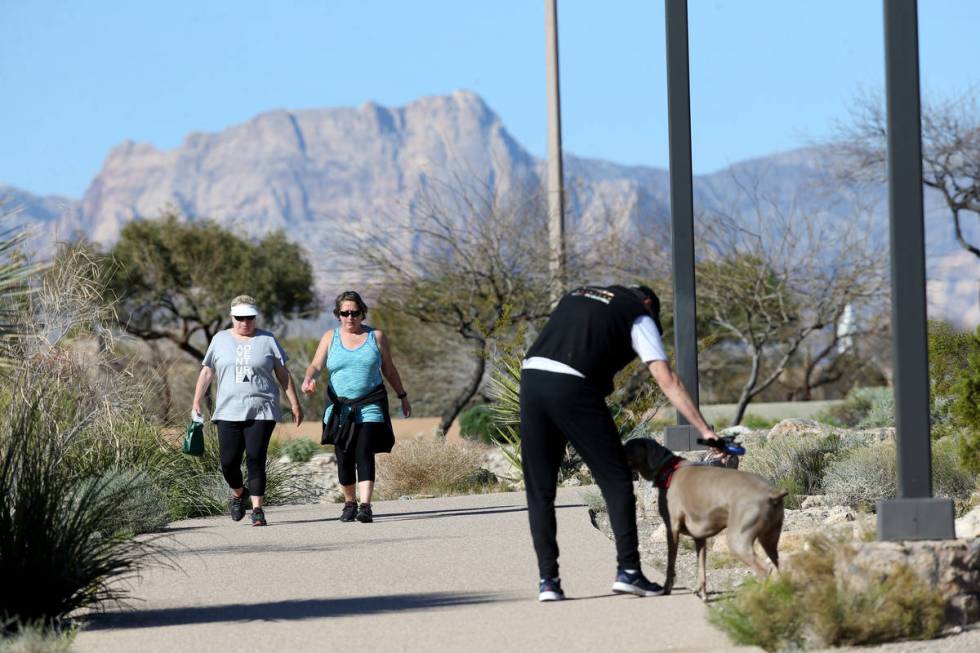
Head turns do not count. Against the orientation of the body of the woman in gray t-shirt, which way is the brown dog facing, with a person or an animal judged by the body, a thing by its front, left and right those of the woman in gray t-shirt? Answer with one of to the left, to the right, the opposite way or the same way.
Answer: to the right

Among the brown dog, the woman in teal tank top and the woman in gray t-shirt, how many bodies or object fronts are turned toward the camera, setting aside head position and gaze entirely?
2

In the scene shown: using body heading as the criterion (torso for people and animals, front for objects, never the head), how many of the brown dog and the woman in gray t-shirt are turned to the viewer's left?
1

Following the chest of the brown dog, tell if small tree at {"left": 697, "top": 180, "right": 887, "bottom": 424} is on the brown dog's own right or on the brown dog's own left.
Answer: on the brown dog's own right

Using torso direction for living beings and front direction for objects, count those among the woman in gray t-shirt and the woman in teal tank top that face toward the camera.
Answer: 2

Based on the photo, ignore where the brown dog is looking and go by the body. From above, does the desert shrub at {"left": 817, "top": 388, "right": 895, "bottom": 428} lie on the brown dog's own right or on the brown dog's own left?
on the brown dog's own right

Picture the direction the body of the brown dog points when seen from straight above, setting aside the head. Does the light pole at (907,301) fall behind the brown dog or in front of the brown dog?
behind

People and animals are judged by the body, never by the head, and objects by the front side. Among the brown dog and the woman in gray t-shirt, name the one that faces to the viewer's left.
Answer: the brown dog

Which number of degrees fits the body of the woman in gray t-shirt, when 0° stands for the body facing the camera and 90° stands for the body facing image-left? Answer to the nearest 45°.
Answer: approximately 0°

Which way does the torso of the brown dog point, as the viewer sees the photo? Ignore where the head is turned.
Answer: to the viewer's left

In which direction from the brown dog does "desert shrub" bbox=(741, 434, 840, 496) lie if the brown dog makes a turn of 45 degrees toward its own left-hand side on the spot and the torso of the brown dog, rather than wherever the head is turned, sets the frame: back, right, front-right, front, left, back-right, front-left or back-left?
back-right

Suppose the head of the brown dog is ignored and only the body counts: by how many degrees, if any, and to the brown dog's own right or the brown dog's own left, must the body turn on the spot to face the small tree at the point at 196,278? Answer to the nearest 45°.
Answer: approximately 45° to the brown dog's own right
